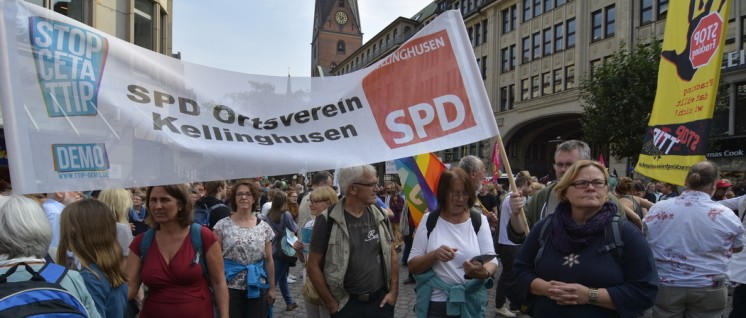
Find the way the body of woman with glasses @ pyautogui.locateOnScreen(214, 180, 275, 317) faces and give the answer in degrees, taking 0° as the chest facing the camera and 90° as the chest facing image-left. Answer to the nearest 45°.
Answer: approximately 0°

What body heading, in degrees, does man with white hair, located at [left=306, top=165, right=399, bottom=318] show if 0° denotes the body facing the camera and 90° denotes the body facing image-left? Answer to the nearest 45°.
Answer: approximately 315°

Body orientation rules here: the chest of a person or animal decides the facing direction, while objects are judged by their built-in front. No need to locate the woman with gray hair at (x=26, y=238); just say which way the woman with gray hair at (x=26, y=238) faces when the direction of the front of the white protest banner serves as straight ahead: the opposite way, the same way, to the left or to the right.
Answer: the opposite way

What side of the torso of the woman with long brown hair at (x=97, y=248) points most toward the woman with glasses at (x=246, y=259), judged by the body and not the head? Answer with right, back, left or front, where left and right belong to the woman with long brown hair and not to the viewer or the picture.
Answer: right

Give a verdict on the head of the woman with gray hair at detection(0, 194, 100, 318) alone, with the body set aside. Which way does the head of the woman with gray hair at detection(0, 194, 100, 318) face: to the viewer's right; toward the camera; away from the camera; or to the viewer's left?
away from the camera

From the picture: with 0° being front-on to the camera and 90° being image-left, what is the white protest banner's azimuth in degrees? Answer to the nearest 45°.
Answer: approximately 0°

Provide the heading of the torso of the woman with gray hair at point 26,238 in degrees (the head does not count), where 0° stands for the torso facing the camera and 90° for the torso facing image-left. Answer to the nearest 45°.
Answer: approximately 180°
